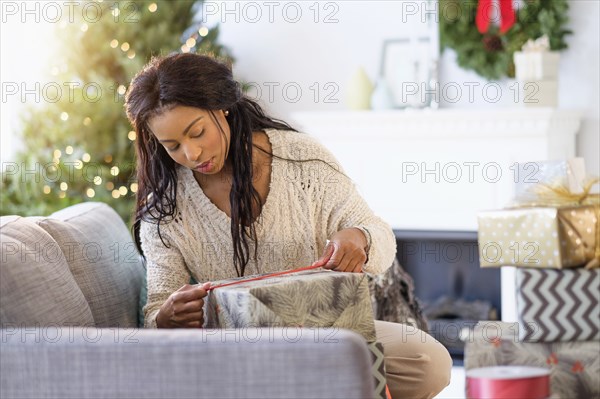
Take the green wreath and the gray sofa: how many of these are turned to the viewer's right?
1

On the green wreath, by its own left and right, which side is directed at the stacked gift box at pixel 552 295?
front

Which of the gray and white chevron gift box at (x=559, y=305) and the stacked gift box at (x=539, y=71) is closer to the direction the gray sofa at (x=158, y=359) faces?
the gray and white chevron gift box

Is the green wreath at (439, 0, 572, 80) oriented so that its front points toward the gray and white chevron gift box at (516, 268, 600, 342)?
yes

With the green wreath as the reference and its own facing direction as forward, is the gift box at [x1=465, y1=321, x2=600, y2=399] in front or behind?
in front

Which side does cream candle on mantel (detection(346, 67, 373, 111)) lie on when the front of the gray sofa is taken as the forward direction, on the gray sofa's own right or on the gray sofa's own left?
on the gray sofa's own left

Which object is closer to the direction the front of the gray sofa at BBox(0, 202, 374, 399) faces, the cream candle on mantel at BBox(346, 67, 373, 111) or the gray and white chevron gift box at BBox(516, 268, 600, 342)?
the gray and white chevron gift box

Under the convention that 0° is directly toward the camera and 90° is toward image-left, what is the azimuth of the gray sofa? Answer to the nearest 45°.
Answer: approximately 270°

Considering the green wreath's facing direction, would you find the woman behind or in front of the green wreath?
in front

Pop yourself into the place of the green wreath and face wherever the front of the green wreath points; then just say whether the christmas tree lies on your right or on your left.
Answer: on your right

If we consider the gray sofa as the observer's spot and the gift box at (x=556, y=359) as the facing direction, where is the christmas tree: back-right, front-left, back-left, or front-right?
back-left
